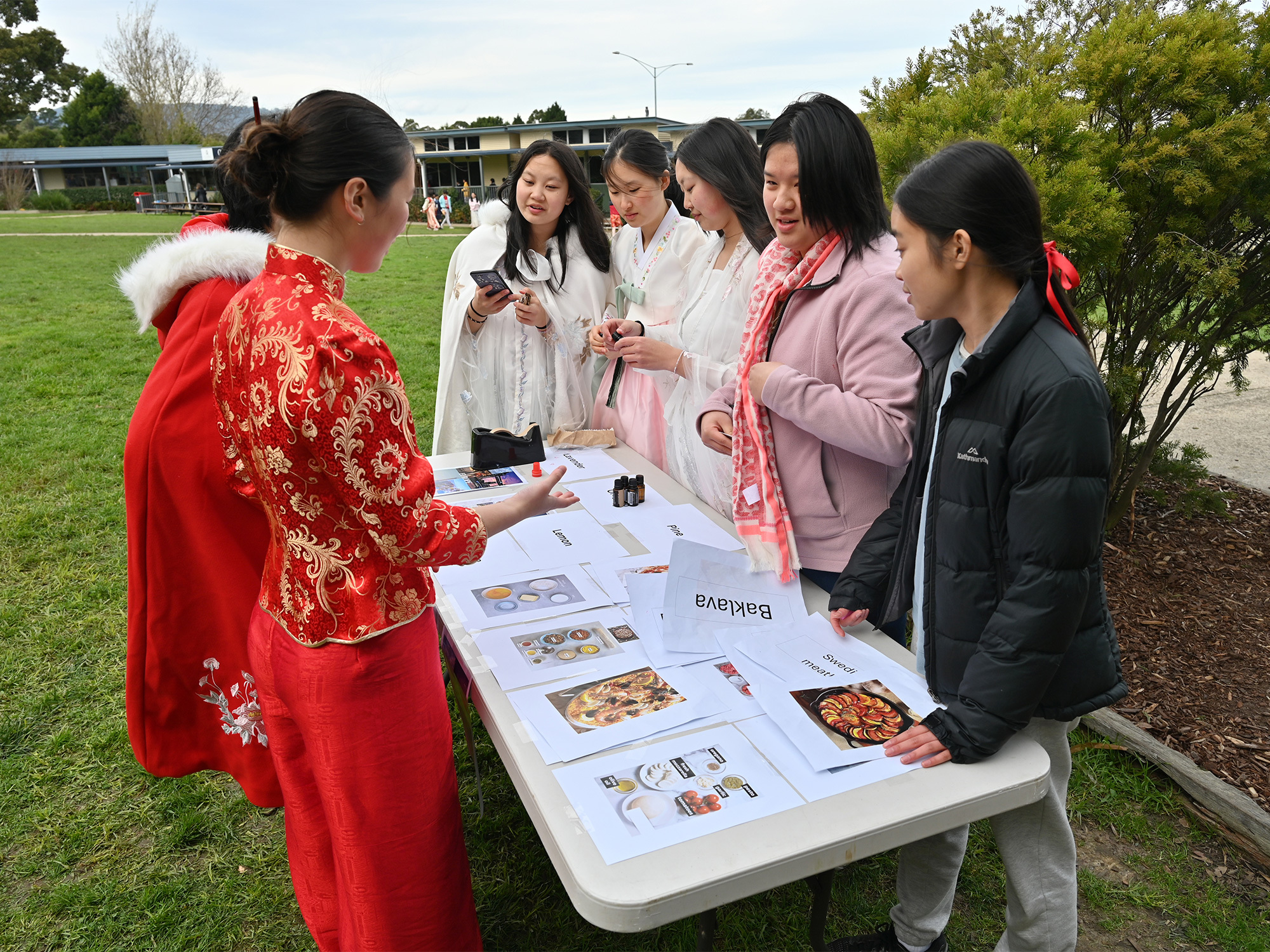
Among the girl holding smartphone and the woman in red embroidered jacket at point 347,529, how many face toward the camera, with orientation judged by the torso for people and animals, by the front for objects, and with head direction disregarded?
1

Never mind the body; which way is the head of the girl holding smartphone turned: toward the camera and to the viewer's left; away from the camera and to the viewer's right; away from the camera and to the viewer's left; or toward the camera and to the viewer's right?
toward the camera and to the viewer's left

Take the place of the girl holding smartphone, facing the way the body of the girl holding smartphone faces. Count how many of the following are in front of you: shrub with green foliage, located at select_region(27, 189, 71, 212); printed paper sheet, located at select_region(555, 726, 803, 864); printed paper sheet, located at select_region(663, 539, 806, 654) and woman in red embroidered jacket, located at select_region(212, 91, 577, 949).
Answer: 3

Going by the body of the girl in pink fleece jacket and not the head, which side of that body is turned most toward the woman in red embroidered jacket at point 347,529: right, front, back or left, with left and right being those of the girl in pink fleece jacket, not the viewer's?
front

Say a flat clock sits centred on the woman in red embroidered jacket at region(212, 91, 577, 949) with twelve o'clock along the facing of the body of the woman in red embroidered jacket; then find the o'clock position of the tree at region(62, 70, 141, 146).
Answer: The tree is roughly at 10 o'clock from the woman in red embroidered jacket.

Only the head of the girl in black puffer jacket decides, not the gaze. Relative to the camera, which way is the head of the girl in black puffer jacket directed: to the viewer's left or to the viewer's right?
to the viewer's left

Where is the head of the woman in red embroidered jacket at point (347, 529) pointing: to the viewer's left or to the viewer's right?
to the viewer's right

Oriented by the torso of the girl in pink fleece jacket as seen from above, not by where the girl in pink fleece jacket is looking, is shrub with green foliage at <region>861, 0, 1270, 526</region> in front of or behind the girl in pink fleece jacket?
behind

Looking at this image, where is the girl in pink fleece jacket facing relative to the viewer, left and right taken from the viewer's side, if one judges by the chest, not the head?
facing the viewer and to the left of the viewer

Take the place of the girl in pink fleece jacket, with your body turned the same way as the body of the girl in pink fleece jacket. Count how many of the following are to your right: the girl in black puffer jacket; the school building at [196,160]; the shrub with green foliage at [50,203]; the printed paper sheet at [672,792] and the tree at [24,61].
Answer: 3

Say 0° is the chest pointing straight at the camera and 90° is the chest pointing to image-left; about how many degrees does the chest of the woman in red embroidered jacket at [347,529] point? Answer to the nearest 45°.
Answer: approximately 225°

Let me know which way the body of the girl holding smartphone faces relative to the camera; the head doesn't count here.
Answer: toward the camera

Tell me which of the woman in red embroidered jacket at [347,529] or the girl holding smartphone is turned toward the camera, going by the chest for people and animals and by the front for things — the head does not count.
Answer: the girl holding smartphone
